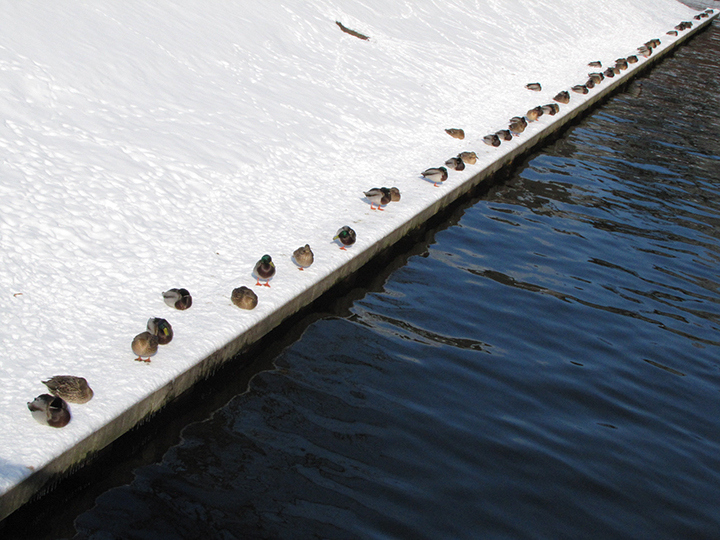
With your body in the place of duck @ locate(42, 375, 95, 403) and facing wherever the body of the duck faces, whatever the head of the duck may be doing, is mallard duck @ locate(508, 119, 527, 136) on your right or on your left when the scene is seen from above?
on your left

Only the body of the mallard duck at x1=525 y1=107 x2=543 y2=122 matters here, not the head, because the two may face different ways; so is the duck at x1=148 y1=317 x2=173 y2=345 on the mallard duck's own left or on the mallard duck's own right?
on the mallard duck's own right

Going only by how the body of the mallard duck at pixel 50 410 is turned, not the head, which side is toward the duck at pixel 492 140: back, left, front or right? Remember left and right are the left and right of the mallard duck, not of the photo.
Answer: left

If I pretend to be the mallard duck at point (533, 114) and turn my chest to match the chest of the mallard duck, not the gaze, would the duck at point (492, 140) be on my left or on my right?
on my right

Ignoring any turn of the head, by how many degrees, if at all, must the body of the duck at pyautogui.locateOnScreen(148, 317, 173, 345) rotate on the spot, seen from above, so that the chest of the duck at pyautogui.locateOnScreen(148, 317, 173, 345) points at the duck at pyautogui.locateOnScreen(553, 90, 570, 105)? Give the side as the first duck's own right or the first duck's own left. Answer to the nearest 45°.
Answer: approximately 90° to the first duck's own left

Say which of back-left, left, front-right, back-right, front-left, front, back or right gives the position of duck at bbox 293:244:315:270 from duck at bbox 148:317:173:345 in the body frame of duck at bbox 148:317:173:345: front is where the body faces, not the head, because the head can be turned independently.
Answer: left

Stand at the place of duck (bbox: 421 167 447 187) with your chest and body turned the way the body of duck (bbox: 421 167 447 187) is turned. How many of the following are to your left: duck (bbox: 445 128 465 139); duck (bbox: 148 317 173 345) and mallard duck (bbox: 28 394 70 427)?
1

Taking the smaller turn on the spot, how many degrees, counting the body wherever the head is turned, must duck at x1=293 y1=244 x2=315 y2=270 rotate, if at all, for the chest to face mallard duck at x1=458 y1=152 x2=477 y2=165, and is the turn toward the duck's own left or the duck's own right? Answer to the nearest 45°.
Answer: approximately 90° to the duck's own left

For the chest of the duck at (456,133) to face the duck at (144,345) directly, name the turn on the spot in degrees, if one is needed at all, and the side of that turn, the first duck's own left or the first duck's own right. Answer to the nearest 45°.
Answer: approximately 90° to the first duck's own right

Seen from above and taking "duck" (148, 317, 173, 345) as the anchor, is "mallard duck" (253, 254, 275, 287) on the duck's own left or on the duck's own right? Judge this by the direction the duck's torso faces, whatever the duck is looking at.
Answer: on the duck's own left

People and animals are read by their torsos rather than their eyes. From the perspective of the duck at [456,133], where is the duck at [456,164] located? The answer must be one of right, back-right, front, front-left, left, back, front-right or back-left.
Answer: right

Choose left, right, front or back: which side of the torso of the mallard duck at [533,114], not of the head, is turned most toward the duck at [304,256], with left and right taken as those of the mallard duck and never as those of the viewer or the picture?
right
